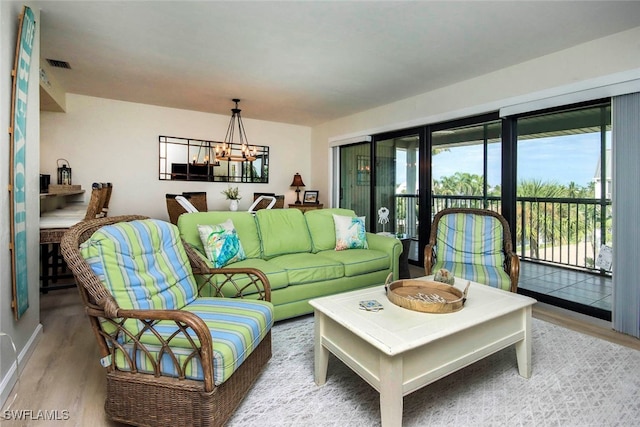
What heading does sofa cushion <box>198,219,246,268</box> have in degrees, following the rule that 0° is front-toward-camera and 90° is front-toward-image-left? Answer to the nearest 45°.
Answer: approximately 0°

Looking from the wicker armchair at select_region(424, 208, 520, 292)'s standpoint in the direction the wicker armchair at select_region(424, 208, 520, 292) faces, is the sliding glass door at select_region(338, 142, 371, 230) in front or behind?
behind

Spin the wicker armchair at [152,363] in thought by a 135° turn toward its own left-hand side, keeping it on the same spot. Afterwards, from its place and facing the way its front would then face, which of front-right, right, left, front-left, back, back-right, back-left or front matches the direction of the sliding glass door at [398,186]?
front-right

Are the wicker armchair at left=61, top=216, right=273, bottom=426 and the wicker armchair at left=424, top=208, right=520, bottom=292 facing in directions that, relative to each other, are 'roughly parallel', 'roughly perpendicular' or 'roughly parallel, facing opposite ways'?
roughly perpendicular

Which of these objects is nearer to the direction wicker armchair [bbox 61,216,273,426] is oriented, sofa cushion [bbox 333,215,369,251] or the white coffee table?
the white coffee table

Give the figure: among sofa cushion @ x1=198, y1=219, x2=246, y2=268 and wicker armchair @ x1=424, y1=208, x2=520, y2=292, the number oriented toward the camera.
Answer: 2

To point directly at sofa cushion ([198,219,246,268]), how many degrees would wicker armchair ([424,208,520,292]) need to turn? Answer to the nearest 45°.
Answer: approximately 45° to its right

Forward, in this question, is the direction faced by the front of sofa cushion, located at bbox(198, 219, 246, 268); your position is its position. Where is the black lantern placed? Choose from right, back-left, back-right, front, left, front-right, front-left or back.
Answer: back-right

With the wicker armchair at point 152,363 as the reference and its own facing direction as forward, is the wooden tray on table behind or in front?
in front

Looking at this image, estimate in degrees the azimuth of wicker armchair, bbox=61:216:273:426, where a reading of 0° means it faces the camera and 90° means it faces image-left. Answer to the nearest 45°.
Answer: approximately 315°

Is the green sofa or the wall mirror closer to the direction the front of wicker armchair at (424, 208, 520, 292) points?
the green sofa

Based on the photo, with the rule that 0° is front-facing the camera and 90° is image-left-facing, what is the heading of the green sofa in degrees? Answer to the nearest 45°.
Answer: approximately 315°

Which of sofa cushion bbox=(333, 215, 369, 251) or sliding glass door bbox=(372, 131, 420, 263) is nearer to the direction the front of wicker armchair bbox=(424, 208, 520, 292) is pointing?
the sofa cushion
